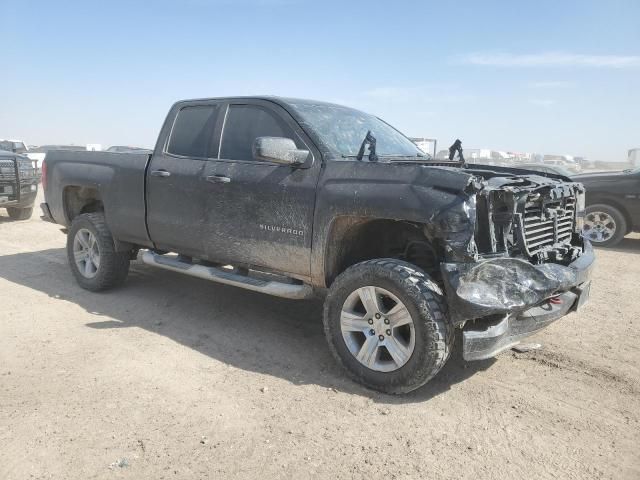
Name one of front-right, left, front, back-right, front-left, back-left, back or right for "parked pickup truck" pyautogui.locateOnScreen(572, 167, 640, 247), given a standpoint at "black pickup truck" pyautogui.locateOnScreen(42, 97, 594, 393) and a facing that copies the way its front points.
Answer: left

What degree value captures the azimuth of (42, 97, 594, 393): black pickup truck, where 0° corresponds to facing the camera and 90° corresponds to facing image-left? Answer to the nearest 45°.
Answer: approximately 315°

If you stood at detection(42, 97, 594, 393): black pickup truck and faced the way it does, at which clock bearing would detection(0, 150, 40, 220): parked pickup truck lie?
The parked pickup truck is roughly at 6 o'clock from the black pickup truck.
